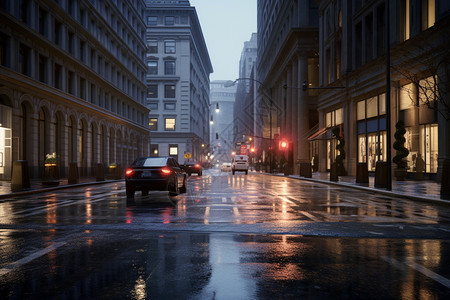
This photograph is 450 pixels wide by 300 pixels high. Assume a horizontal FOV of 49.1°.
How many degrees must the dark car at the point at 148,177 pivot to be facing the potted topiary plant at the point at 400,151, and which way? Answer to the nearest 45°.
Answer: approximately 45° to its right

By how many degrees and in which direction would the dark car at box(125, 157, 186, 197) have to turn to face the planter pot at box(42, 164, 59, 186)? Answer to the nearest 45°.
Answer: approximately 45° to its left

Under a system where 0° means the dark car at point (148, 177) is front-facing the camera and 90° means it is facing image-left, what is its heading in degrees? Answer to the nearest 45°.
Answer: approximately 180°
